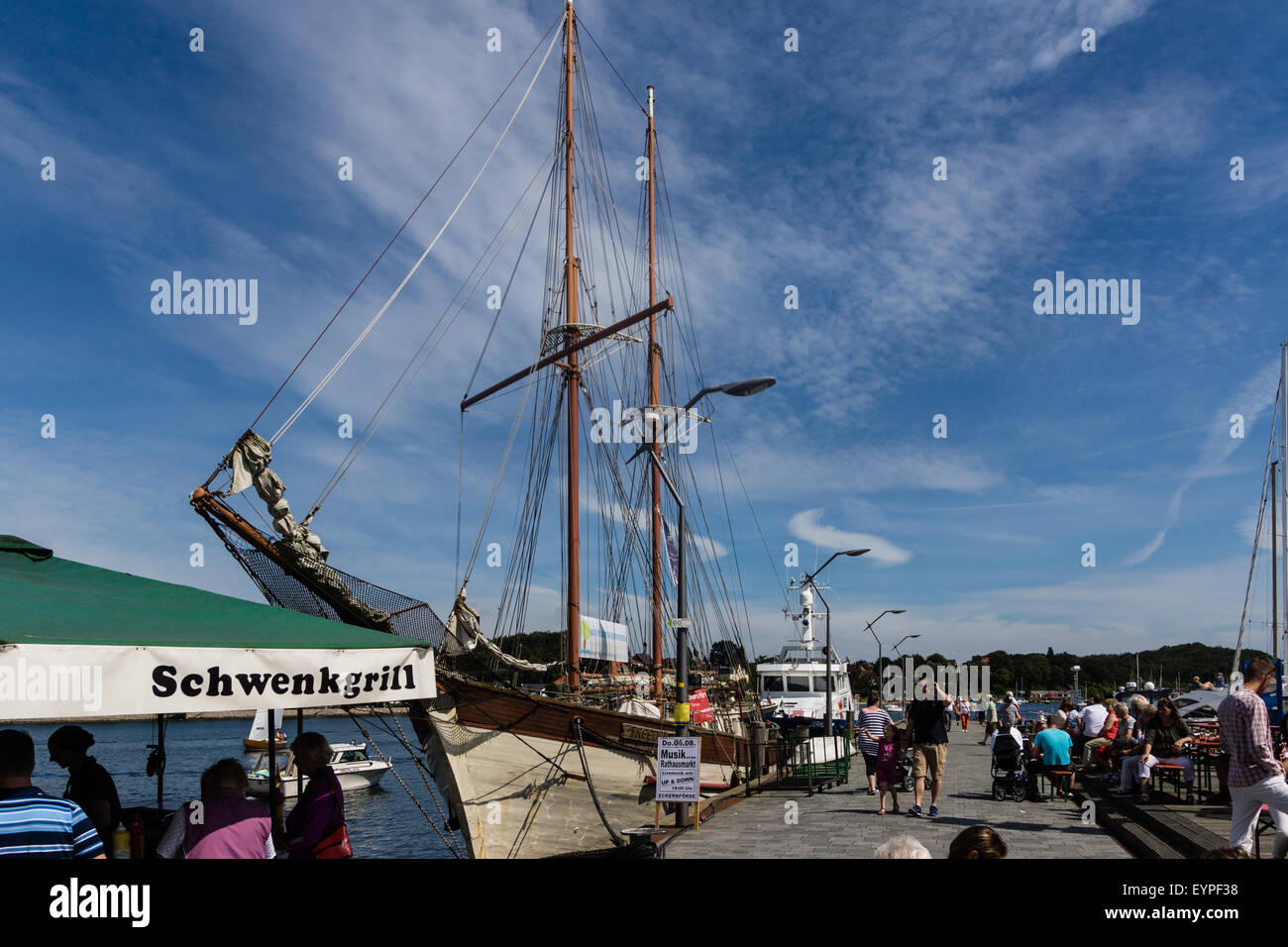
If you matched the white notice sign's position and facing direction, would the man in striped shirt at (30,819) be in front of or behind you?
in front

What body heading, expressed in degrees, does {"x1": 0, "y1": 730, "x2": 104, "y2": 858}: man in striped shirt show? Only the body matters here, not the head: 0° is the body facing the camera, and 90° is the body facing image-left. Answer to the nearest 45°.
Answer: approximately 180°

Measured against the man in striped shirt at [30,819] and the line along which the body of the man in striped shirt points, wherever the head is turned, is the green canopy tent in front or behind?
in front

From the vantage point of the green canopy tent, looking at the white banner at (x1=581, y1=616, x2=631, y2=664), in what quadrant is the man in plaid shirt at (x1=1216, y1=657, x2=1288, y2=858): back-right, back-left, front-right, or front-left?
front-right

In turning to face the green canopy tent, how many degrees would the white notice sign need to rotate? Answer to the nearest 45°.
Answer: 0° — it already faces it

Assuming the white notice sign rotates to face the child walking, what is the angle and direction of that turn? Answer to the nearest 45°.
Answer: approximately 135° to its left

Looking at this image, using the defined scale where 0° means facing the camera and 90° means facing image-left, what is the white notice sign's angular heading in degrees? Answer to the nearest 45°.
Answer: approximately 0°

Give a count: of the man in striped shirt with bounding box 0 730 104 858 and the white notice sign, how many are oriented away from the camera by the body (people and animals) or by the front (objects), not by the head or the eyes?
1

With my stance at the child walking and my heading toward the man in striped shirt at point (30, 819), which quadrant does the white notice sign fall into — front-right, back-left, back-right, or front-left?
front-right

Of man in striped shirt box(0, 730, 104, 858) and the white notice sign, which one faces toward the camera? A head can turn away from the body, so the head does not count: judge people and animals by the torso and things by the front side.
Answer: the white notice sign

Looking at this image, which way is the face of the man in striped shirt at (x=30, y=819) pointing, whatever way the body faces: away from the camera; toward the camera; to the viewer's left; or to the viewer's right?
away from the camera
